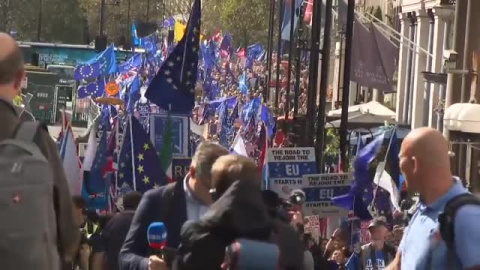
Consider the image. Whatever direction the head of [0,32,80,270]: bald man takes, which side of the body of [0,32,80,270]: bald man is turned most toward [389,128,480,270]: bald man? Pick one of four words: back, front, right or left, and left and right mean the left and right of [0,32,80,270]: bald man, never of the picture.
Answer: right

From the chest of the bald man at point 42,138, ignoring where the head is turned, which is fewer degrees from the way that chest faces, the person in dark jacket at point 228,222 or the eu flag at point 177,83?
the eu flag

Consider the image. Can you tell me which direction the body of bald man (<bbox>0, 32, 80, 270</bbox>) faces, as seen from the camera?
away from the camera

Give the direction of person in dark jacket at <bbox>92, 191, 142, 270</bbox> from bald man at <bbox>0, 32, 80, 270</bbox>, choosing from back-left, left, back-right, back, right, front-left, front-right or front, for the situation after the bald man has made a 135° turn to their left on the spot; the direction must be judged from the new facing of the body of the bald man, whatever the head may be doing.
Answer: back-right

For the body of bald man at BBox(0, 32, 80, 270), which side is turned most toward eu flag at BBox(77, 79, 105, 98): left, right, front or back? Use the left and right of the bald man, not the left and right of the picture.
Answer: front
